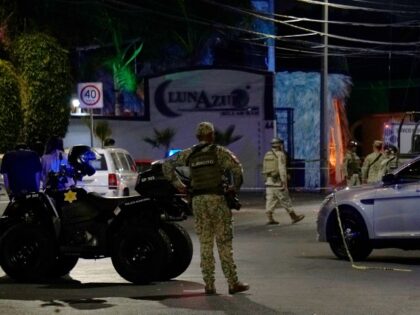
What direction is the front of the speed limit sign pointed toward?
toward the camera

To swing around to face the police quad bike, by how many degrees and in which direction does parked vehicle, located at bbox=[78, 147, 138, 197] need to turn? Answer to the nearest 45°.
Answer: approximately 135° to its right

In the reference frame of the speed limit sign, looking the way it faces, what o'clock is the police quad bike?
The police quad bike is roughly at 12 o'clock from the speed limit sign.

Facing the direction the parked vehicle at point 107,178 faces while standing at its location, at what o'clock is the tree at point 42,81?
The tree is roughly at 10 o'clock from the parked vehicle.

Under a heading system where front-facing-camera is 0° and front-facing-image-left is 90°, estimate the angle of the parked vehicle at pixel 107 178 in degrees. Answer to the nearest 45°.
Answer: approximately 225°

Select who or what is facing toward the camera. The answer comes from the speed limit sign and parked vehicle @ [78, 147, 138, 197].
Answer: the speed limit sign

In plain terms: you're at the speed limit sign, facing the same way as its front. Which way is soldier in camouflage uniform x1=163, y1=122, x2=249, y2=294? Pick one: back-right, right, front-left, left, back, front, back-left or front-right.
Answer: front

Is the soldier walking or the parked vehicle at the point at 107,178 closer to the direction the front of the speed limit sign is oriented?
the parked vehicle

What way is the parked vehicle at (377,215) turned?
to the viewer's left

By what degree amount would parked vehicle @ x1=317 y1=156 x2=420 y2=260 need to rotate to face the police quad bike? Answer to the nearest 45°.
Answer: approximately 45° to its left

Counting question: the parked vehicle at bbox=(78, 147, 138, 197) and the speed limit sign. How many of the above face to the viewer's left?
0

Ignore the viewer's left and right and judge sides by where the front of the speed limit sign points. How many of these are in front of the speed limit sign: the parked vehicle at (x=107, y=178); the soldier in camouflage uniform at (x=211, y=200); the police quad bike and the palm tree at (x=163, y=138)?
3

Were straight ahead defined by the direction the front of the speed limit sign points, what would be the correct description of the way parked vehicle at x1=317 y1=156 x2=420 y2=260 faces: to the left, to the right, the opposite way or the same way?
to the right

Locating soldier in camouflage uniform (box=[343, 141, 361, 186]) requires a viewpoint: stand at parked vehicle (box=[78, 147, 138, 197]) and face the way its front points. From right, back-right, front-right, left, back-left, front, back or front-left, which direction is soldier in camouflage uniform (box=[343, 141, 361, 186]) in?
front-right

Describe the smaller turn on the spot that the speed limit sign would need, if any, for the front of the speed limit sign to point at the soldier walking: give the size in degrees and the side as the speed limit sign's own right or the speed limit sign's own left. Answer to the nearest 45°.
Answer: approximately 45° to the speed limit sign's own left

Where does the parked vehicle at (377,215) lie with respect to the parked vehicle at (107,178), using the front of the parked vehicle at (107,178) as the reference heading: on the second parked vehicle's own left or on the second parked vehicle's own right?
on the second parked vehicle's own right

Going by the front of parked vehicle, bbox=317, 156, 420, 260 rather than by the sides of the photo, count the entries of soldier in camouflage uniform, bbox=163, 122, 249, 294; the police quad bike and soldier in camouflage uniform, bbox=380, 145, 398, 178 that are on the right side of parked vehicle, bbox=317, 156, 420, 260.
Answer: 1
